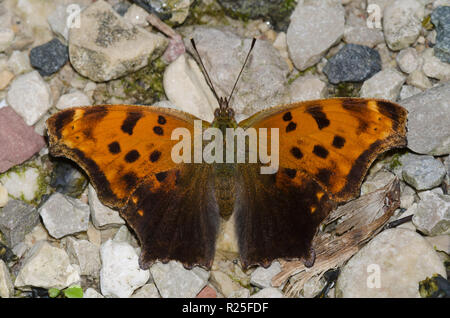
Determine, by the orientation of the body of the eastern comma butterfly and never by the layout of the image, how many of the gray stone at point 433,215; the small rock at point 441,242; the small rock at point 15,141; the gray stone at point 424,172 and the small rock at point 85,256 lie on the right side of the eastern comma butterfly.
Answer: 3

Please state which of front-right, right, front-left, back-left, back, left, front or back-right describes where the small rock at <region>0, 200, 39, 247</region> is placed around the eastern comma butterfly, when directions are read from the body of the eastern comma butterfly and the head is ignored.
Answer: left

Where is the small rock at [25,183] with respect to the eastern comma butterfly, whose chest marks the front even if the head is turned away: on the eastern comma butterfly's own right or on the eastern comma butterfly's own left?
on the eastern comma butterfly's own left

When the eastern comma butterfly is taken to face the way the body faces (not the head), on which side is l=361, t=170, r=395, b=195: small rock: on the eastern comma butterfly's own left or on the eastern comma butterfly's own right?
on the eastern comma butterfly's own right

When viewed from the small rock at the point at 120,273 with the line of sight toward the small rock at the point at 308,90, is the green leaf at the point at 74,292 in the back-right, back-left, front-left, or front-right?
back-left

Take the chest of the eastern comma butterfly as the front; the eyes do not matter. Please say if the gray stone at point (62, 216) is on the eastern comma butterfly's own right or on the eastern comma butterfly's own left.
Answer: on the eastern comma butterfly's own left

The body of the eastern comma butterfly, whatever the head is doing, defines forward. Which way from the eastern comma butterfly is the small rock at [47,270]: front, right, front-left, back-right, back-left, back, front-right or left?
left

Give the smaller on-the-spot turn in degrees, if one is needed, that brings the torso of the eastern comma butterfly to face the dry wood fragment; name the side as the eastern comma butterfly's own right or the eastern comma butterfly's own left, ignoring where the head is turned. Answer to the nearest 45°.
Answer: approximately 90° to the eastern comma butterfly's own right

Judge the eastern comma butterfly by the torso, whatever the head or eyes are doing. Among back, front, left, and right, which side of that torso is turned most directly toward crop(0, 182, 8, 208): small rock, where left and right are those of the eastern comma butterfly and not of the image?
left

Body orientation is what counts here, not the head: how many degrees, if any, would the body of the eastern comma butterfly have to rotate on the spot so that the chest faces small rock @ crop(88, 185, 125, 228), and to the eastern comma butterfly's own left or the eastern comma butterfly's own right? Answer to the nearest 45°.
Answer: approximately 90° to the eastern comma butterfly's own left

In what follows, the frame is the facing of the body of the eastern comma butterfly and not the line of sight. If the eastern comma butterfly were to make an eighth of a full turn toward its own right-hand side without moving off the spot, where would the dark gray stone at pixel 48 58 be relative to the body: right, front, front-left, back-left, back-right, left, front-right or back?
left

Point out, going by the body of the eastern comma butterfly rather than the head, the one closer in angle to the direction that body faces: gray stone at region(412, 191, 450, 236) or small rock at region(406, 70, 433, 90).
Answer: the small rock

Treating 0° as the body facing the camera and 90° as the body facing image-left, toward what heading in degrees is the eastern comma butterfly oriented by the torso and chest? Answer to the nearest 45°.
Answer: approximately 180°

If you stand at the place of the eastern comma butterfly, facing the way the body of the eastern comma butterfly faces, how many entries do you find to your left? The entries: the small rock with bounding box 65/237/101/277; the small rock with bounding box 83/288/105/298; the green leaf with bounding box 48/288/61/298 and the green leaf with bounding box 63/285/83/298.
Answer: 4

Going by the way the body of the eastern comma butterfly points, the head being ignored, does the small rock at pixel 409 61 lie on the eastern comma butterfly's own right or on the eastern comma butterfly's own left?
on the eastern comma butterfly's own right
